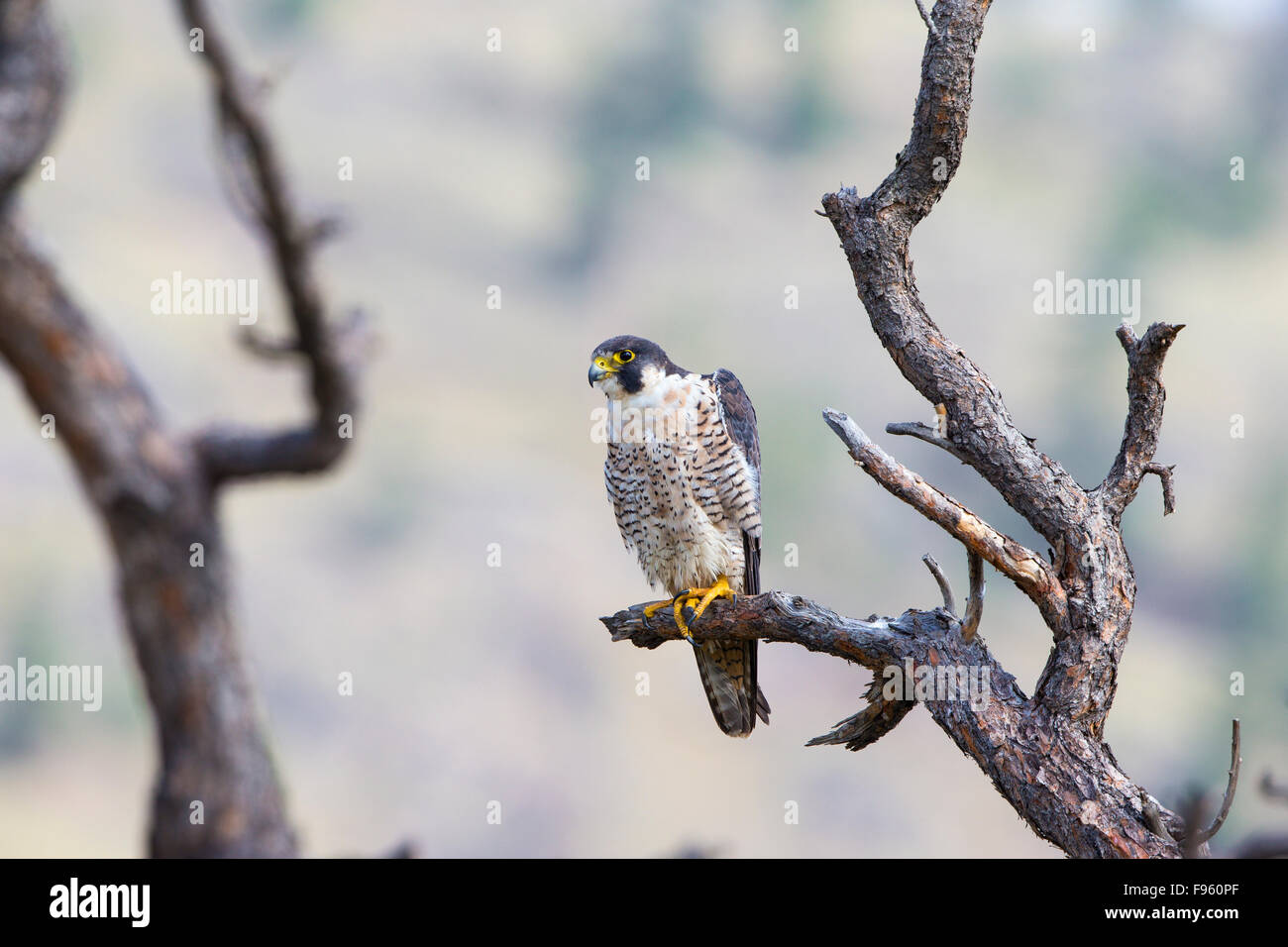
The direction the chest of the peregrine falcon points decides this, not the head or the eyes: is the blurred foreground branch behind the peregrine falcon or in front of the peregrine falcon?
in front

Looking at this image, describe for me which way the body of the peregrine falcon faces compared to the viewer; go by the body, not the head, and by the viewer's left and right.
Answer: facing the viewer and to the left of the viewer
